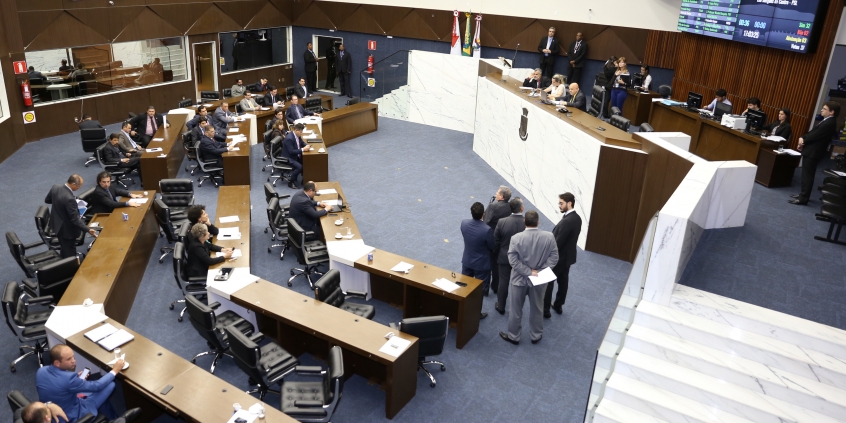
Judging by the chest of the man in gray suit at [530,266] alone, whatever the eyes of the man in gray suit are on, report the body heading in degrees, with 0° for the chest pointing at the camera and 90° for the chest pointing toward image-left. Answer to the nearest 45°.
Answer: approximately 180°

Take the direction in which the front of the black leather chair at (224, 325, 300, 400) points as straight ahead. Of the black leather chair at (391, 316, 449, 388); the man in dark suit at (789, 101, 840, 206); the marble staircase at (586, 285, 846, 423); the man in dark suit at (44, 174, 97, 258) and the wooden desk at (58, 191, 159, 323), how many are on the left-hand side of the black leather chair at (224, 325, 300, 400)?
2

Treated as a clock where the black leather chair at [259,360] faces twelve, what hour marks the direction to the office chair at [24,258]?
The office chair is roughly at 9 o'clock from the black leather chair.

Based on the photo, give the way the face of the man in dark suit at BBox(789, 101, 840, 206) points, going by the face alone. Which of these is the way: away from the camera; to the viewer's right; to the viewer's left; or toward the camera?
to the viewer's left

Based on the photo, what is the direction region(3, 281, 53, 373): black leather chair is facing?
to the viewer's right

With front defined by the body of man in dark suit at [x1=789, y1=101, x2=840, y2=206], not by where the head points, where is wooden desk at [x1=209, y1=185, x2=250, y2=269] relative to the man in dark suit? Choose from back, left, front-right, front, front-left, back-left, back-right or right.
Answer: front-left

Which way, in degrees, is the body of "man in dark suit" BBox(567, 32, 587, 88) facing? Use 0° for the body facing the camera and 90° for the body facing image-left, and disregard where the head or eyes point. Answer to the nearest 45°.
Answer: approximately 45°

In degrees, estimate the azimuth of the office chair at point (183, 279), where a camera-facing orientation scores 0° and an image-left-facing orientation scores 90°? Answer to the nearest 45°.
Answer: approximately 270°

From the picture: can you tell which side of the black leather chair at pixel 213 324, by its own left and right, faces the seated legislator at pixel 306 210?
front

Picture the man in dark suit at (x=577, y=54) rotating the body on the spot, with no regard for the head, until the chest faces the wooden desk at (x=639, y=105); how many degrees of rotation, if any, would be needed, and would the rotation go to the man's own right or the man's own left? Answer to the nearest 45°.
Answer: approximately 90° to the man's own left

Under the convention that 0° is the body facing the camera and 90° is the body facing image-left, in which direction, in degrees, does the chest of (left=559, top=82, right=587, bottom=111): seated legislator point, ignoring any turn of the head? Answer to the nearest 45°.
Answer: approximately 45°

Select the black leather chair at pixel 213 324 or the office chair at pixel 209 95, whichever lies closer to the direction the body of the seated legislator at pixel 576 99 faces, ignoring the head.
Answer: the black leather chair

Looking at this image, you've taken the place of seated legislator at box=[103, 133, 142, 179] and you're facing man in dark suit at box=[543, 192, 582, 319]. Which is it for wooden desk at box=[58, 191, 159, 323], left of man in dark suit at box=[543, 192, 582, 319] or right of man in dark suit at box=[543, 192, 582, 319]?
right
